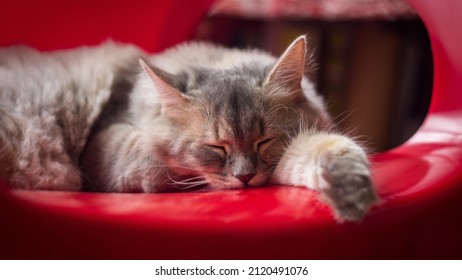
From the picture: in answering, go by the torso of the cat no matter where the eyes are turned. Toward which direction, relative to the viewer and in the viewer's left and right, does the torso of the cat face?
facing the viewer and to the right of the viewer
